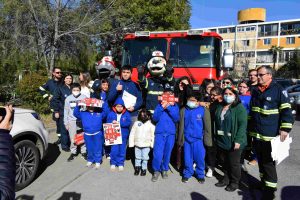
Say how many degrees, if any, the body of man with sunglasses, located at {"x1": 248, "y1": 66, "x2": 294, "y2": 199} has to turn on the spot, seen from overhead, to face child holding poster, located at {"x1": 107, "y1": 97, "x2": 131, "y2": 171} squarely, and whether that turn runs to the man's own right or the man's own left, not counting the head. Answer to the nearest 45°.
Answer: approximately 45° to the man's own right

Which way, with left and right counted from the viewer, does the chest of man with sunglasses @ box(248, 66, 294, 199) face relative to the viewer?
facing the viewer and to the left of the viewer

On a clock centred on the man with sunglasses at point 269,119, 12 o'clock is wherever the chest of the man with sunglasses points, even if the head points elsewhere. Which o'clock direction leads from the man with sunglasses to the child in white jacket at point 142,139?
The child in white jacket is roughly at 2 o'clock from the man with sunglasses.

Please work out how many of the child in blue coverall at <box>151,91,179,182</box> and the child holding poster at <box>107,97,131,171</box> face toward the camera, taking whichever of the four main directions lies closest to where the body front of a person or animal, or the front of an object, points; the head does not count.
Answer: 2

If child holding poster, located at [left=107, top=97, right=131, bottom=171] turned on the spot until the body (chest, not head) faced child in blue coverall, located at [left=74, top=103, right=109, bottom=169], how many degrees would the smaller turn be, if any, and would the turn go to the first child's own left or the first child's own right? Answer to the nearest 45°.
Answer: approximately 90° to the first child's own right

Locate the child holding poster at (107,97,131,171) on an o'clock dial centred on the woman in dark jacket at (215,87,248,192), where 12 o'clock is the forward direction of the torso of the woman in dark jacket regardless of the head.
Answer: The child holding poster is roughly at 2 o'clock from the woman in dark jacket.

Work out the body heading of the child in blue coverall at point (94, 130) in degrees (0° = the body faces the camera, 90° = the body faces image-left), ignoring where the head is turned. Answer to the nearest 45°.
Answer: approximately 0°

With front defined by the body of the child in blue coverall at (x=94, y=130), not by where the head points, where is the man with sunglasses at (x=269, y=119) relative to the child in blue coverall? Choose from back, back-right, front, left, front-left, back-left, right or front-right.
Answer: front-left

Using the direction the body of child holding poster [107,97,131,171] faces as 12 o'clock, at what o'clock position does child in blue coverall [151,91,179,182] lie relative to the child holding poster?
The child in blue coverall is roughly at 10 o'clock from the child holding poster.
